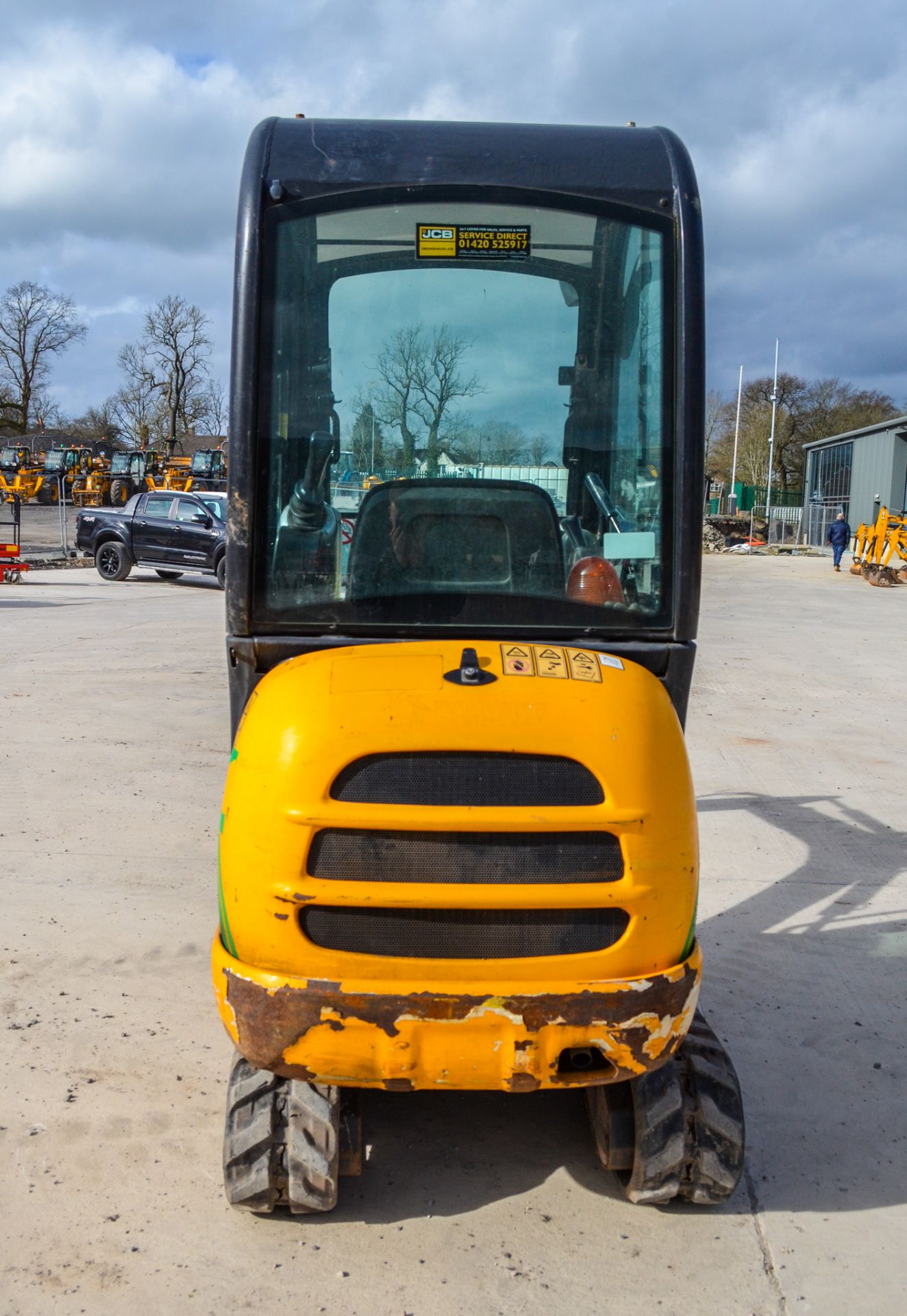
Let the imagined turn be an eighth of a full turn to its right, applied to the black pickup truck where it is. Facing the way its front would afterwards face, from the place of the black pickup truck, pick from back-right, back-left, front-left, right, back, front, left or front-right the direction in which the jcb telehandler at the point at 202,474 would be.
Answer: back

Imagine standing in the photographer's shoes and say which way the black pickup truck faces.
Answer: facing the viewer and to the right of the viewer

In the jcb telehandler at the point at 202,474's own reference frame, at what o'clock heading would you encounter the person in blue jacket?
The person in blue jacket is roughly at 9 o'clock from the jcb telehandler.

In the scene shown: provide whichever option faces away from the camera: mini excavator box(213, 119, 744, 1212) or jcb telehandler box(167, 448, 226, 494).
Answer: the mini excavator

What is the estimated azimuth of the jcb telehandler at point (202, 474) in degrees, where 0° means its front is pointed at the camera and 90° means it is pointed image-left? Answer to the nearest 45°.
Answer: approximately 45°

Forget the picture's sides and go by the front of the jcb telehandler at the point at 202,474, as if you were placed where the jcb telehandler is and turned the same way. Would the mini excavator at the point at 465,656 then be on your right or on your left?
on your left

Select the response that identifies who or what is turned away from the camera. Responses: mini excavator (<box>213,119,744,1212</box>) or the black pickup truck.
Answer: the mini excavator

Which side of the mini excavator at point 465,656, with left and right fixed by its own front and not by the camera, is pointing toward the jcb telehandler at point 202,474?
front

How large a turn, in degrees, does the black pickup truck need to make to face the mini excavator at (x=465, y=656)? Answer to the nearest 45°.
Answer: approximately 45° to its right

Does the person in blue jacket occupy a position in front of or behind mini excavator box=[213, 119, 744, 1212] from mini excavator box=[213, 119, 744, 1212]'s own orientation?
in front

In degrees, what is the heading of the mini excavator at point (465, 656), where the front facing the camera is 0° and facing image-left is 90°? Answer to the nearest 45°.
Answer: approximately 180°

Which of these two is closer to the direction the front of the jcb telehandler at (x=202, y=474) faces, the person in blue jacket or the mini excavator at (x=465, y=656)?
the mini excavator

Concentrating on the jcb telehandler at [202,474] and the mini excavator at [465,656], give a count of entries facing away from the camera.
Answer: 1
